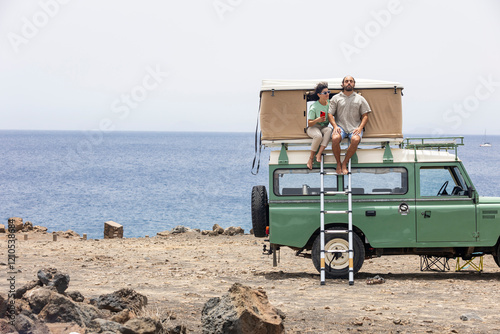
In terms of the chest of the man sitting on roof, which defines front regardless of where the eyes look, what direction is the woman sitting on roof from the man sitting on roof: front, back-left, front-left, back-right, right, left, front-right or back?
right

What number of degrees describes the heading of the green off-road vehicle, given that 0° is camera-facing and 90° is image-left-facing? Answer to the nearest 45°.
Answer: approximately 270°

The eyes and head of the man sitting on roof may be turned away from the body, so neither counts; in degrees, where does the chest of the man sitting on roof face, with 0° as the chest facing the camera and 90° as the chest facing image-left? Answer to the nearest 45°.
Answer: approximately 0°
